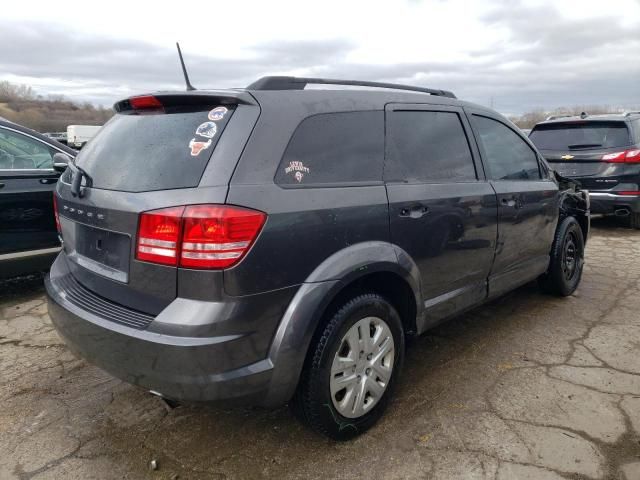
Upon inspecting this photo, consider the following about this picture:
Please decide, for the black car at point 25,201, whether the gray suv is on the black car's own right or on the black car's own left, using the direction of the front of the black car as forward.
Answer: on the black car's own right

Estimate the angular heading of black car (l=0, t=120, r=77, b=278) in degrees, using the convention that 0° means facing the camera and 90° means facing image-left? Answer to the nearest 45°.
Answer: approximately 270°

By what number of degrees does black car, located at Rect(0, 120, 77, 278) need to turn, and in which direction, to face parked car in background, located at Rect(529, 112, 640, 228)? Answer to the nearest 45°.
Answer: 0° — it already faces it

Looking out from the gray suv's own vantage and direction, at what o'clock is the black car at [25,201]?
The black car is roughly at 9 o'clock from the gray suv.

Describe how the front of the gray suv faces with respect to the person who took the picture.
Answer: facing away from the viewer and to the right of the viewer

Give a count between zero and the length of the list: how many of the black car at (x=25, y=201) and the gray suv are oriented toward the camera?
0

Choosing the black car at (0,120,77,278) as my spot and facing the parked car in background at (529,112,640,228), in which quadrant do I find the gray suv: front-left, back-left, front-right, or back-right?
front-right

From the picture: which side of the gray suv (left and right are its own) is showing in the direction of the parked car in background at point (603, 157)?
front

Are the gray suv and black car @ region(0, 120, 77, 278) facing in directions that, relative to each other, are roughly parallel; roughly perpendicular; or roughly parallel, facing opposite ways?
roughly parallel
